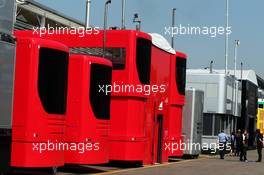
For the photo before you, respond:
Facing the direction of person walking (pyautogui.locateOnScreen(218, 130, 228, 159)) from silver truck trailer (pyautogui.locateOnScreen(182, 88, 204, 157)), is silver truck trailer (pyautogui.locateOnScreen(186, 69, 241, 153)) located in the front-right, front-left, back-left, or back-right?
front-left

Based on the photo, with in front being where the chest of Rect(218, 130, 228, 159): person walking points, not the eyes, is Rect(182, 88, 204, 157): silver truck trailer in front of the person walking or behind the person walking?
in front

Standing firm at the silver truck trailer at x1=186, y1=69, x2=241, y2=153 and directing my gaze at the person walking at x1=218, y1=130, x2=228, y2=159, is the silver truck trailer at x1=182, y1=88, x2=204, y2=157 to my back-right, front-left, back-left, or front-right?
front-right

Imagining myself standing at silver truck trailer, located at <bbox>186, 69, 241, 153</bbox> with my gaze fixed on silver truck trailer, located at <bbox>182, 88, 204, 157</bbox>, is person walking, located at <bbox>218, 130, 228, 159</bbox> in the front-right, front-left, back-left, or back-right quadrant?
front-left

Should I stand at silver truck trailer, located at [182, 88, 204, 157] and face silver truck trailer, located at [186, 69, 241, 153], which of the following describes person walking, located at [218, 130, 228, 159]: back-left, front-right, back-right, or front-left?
front-right
